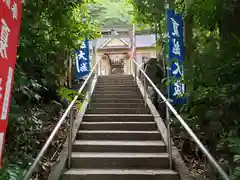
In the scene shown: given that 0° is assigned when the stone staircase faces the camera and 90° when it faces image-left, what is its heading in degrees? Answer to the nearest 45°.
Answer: approximately 0°

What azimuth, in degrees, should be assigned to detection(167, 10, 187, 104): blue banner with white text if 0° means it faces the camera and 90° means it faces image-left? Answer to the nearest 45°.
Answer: approximately 0°

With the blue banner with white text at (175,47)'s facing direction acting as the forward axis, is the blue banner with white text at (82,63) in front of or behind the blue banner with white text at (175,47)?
behind

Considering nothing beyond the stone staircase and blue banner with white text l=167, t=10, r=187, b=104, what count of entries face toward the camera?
2

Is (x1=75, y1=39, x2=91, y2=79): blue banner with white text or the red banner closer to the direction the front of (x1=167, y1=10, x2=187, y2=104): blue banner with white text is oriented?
the red banner
